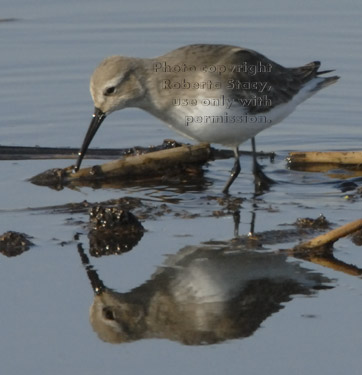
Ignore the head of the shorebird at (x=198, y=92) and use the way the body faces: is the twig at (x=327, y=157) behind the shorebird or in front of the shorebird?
behind

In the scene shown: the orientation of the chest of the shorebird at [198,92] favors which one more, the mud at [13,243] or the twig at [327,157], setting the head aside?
the mud

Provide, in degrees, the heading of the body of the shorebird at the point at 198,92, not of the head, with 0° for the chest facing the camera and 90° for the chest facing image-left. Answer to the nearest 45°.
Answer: approximately 90°
